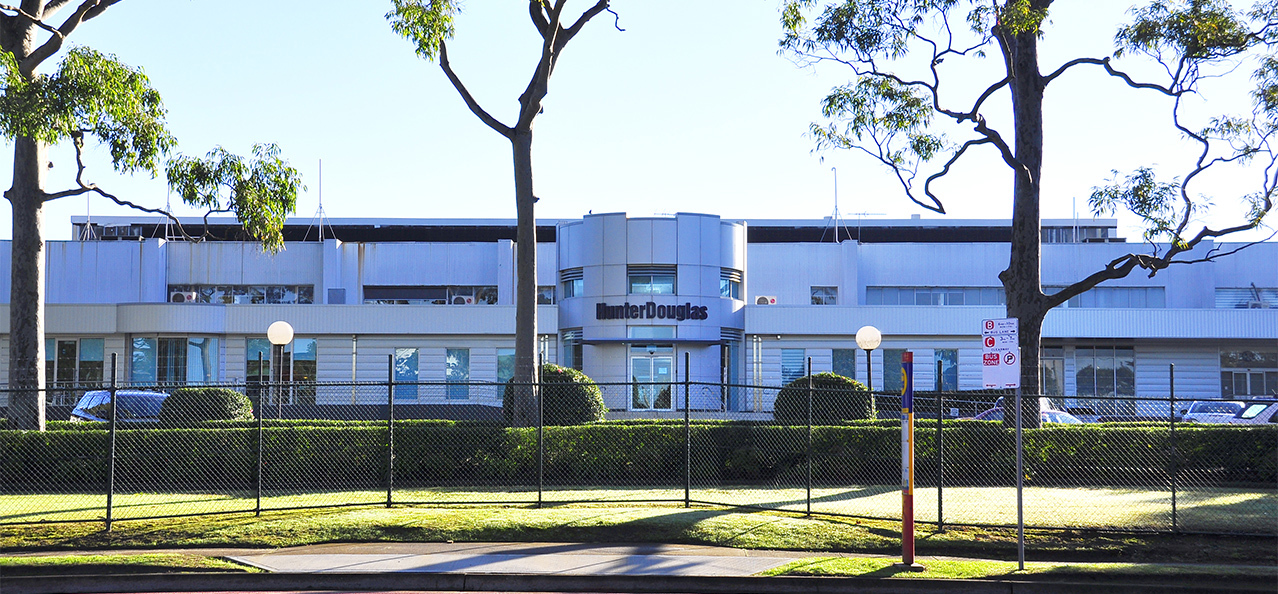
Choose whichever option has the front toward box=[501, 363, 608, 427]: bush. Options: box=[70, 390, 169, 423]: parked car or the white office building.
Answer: the white office building

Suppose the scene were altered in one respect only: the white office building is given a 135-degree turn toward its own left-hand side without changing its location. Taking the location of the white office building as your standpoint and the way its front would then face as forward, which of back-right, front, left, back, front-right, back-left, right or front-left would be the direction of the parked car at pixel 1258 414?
right

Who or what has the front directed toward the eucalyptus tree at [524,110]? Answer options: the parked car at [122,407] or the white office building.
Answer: the white office building

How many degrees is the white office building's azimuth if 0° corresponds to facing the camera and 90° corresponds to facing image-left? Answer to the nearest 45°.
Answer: approximately 0°

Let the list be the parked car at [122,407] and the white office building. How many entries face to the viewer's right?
0

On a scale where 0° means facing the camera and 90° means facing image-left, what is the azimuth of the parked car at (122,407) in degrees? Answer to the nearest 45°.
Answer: approximately 45°

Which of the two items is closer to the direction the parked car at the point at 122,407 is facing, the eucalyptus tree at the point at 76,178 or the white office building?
the eucalyptus tree

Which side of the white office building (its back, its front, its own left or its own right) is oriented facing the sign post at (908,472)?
front

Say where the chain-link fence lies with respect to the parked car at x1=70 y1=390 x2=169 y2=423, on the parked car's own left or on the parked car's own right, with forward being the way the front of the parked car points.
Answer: on the parked car's own left

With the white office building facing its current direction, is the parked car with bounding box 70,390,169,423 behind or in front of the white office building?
in front
